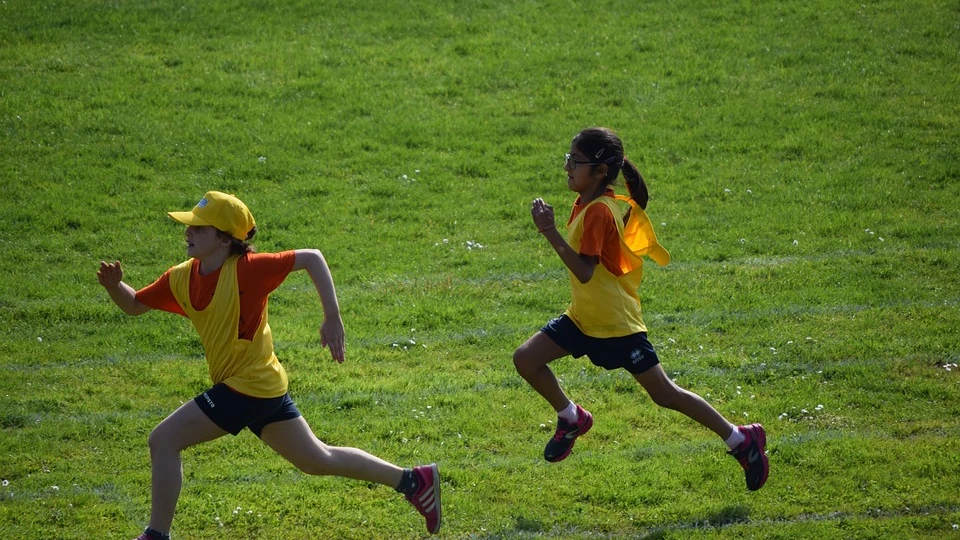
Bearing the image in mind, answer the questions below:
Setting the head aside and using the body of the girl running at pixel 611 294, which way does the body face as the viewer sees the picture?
to the viewer's left

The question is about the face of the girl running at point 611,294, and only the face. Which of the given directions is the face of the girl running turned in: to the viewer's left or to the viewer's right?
to the viewer's left

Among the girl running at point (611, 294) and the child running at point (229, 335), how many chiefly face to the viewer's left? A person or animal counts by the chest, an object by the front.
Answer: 2

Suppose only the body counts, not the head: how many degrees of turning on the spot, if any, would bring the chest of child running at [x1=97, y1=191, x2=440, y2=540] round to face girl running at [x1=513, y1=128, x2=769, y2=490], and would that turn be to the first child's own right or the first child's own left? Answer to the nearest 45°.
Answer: approximately 180°

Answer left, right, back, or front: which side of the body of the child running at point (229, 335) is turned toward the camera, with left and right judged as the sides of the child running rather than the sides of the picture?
left

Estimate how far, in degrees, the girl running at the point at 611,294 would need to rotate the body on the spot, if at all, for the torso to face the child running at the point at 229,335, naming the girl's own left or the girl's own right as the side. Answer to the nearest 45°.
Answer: approximately 45° to the girl's own left
